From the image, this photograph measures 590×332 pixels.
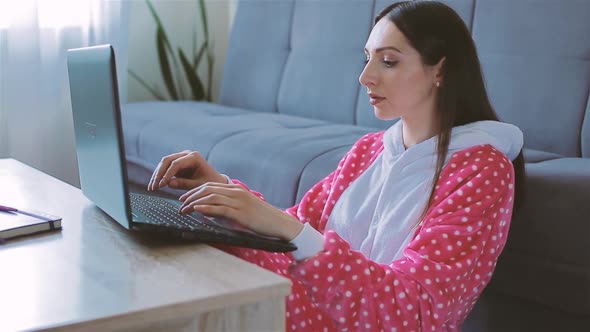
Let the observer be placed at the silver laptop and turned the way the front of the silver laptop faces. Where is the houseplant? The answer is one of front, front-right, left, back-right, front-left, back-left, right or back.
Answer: left

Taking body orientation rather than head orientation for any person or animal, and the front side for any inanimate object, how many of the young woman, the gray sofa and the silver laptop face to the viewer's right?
1

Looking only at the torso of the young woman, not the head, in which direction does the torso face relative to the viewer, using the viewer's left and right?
facing the viewer and to the left of the viewer

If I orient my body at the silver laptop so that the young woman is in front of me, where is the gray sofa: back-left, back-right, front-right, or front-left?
front-left

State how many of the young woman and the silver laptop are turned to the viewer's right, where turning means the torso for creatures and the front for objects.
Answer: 1

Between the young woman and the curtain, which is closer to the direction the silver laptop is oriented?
the young woman

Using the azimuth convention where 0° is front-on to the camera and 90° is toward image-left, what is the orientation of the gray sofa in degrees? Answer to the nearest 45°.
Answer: approximately 45°

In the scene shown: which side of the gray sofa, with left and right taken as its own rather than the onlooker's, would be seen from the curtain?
right

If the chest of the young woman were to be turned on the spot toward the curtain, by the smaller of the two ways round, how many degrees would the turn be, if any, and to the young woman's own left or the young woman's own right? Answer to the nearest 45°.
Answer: approximately 90° to the young woman's own right

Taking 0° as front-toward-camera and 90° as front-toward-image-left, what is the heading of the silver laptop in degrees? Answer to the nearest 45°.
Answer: approximately 270°

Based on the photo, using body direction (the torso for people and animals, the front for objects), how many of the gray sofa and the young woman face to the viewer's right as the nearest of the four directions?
0

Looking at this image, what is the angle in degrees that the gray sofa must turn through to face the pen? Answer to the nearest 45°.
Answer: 0° — it already faces it

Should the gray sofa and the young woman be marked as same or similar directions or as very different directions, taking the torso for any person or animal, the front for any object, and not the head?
same or similar directions
